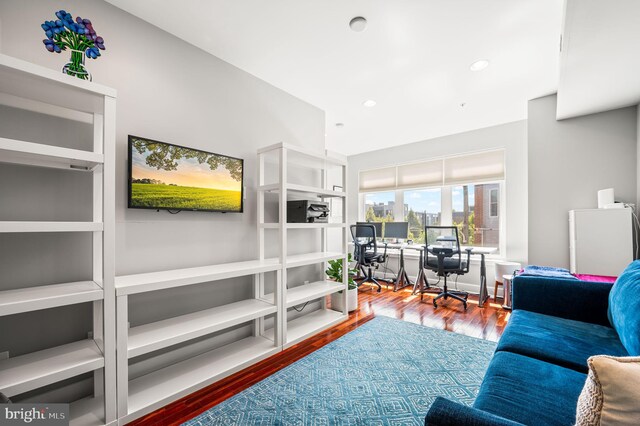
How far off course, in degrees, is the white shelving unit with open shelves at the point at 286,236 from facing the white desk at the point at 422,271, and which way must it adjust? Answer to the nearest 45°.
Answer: approximately 90° to its left

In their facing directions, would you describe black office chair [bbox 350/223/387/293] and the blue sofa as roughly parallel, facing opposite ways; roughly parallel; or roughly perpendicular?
roughly perpendicular

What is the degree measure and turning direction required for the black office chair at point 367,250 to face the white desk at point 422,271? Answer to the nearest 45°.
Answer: approximately 45° to its right

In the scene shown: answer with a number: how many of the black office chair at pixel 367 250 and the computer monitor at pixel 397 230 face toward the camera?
1

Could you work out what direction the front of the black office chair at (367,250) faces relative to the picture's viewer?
facing away from the viewer and to the right of the viewer

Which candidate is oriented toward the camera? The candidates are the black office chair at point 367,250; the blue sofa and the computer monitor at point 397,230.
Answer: the computer monitor

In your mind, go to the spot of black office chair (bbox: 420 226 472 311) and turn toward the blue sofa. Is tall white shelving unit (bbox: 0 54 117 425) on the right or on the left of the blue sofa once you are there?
right

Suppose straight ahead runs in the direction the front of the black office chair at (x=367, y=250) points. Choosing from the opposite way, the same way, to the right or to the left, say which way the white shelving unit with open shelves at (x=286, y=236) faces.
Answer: to the right

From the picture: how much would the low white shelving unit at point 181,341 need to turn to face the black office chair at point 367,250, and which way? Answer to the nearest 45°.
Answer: approximately 90° to its left

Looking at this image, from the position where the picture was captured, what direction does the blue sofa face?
facing to the left of the viewer

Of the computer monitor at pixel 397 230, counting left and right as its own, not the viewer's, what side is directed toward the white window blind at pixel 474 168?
left

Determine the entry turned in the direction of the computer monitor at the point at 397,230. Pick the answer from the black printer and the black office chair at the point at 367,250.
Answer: the black office chair

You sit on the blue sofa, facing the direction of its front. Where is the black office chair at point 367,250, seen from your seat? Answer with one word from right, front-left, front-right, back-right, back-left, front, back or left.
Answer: front-right

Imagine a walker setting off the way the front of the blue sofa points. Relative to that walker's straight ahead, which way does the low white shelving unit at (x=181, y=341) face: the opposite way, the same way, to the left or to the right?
the opposite way

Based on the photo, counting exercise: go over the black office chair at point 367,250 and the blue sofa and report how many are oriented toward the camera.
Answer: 0

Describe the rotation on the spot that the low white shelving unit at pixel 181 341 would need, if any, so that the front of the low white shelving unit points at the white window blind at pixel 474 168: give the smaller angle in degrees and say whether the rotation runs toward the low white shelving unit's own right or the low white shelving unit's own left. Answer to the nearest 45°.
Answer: approximately 45° to the low white shelving unit's own left

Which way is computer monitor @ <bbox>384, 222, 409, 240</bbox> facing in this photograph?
toward the camera
